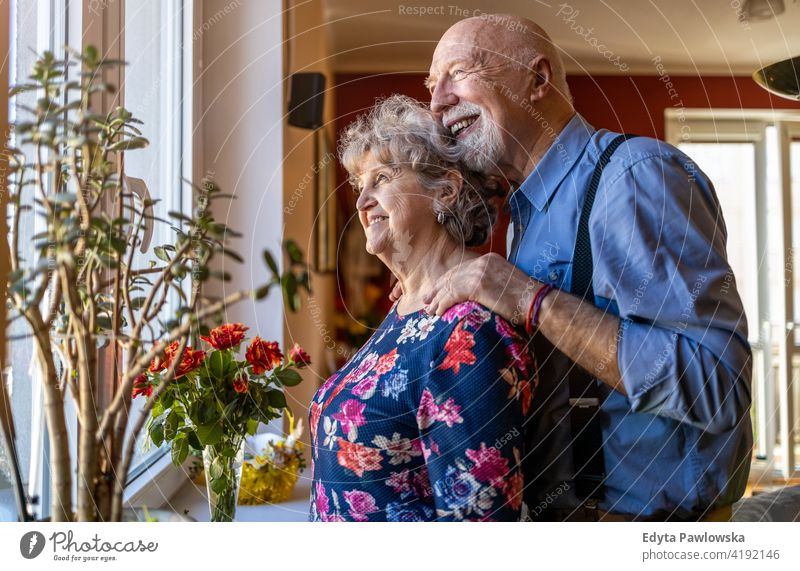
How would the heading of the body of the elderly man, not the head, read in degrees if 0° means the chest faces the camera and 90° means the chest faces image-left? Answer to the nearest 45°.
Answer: approximately 90°
